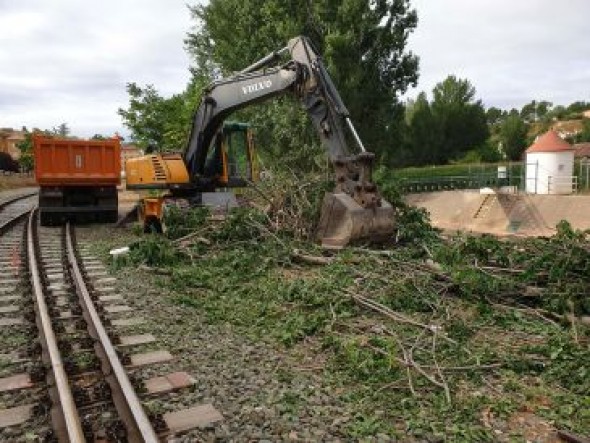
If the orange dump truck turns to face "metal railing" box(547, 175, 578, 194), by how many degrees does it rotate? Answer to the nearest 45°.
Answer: approximately 90° to its right

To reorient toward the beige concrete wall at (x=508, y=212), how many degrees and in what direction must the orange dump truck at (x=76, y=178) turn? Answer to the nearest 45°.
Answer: approximately 90° to its right

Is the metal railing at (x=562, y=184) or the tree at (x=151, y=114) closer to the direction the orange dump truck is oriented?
the tree

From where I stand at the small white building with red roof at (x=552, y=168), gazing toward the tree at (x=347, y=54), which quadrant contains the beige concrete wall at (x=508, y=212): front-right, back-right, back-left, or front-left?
front-left

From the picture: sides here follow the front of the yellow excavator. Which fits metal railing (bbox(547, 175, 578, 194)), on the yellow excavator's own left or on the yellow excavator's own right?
on the yellow excavator's own left

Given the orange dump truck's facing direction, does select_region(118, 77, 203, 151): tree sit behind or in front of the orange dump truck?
in front

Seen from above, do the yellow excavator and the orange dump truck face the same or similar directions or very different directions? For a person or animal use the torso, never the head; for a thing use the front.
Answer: very different directions

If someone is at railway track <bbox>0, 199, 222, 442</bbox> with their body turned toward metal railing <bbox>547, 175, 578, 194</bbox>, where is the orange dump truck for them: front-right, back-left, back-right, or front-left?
front-left

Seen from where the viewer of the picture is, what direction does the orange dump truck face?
facing away from the viewer

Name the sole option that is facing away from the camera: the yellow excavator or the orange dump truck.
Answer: the orange dump truck

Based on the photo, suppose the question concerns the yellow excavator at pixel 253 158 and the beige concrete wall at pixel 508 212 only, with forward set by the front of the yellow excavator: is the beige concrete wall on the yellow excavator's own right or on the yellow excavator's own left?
on the yellow excavator's own left

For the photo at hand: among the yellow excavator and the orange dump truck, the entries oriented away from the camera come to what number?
1

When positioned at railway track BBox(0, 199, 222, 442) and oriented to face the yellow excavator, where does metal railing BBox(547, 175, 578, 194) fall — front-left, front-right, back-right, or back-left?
front-right

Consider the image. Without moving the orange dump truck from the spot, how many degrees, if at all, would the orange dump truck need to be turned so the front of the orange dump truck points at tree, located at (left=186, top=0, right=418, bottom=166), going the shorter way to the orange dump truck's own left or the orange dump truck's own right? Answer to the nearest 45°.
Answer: approximately 45° to the orange dump truck's own right

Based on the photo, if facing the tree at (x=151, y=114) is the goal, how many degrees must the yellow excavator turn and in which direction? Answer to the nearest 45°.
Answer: approximately 135° to its left
